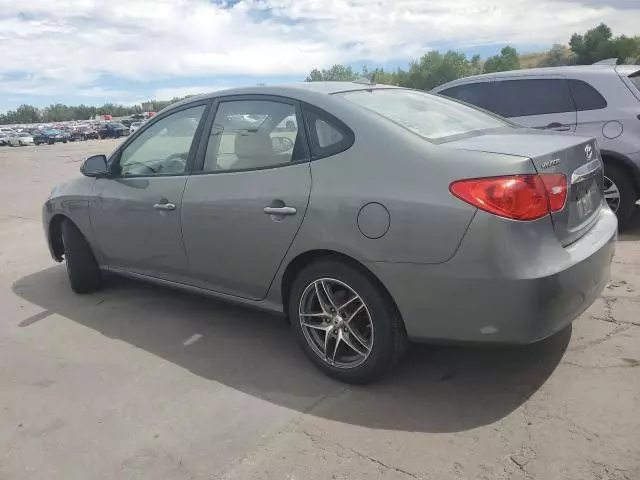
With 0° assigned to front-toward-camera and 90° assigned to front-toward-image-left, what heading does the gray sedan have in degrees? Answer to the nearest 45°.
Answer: approximately 135°

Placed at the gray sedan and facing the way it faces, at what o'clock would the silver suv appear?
The silver suv is roughly at 3 o'clock from the gray sedan.
